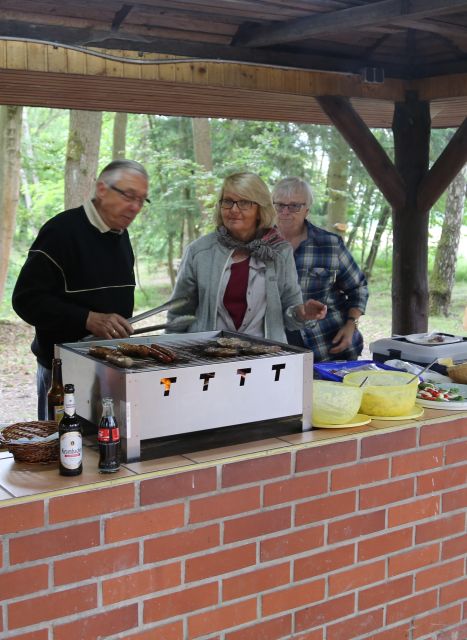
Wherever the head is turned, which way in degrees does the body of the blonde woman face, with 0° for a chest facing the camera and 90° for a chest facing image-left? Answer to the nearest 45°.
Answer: approximately 0°

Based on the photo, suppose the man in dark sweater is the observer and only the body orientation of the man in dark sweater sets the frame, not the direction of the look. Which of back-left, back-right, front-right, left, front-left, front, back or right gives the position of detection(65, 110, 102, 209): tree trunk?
back-left

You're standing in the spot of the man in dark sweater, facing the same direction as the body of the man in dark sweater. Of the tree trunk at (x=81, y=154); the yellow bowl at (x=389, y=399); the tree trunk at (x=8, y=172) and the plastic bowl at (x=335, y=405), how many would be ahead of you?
2

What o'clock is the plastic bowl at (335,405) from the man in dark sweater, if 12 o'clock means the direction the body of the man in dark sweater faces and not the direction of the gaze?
The plastic bowl is roughly at 12 o'clock from the man in dark sweater.

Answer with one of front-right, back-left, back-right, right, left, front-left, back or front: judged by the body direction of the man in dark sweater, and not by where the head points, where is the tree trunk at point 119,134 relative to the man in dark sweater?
back-left

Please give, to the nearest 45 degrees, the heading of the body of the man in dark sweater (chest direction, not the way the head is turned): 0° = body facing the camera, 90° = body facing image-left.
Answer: approximately 315°

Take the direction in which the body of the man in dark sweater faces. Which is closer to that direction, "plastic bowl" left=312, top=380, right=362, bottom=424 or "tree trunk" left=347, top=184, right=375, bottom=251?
the plastic bowl

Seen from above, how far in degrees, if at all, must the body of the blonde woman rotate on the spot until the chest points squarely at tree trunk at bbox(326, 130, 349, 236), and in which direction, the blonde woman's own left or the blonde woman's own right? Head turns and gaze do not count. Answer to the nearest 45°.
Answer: approximately 180°

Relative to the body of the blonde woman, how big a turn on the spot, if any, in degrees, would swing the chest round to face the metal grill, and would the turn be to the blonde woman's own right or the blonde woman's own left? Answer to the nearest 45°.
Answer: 0° — they already face it

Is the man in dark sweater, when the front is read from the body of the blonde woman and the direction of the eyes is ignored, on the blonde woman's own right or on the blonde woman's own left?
on the blonde woman's own right

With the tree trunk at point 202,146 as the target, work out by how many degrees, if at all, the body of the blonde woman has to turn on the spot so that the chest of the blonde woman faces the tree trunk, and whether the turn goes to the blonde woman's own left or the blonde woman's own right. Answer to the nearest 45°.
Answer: approximately 180°

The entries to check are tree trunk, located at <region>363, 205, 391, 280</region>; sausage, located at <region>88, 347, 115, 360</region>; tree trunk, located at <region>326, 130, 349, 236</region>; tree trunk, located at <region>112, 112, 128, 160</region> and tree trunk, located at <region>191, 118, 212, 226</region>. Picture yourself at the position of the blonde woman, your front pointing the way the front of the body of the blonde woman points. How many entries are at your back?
4
